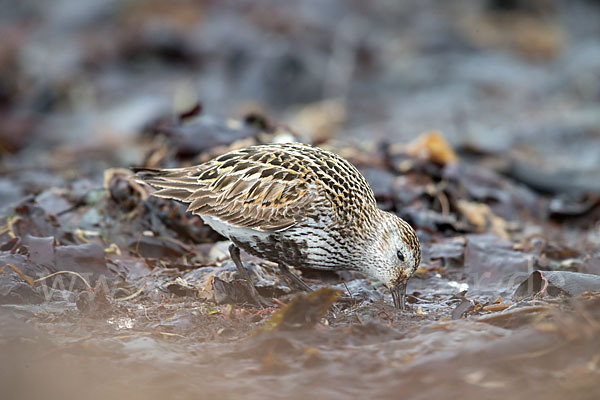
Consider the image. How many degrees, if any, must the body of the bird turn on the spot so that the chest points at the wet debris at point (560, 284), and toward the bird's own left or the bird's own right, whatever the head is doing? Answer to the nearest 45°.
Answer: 0° — it already faces it

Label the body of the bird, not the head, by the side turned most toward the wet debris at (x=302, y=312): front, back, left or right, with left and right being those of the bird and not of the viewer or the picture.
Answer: right

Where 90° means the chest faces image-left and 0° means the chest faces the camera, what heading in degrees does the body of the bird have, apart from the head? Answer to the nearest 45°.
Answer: approximately 270°
